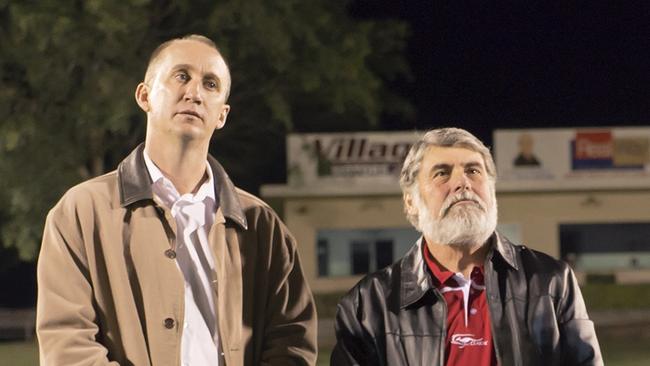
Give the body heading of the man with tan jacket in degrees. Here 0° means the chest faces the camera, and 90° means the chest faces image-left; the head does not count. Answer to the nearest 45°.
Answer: approximately 0°

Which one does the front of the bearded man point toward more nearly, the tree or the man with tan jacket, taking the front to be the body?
the man with tan jacket

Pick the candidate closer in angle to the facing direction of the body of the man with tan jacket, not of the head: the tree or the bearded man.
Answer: the bearded man

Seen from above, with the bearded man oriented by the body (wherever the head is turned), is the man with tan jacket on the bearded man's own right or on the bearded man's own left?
on the bearded man's own right

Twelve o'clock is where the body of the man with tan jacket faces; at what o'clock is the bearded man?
The bearded man is roughly at 9 o'clock from the man with tan jacket.

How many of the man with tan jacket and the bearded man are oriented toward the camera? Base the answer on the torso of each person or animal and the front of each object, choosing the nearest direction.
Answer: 2

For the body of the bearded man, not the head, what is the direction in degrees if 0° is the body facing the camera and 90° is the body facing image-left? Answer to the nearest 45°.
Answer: approximately 0°

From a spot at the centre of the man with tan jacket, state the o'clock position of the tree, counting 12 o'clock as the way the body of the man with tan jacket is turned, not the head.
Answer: The tree is roughly at 6 o'clock from the man with tan jacket.
